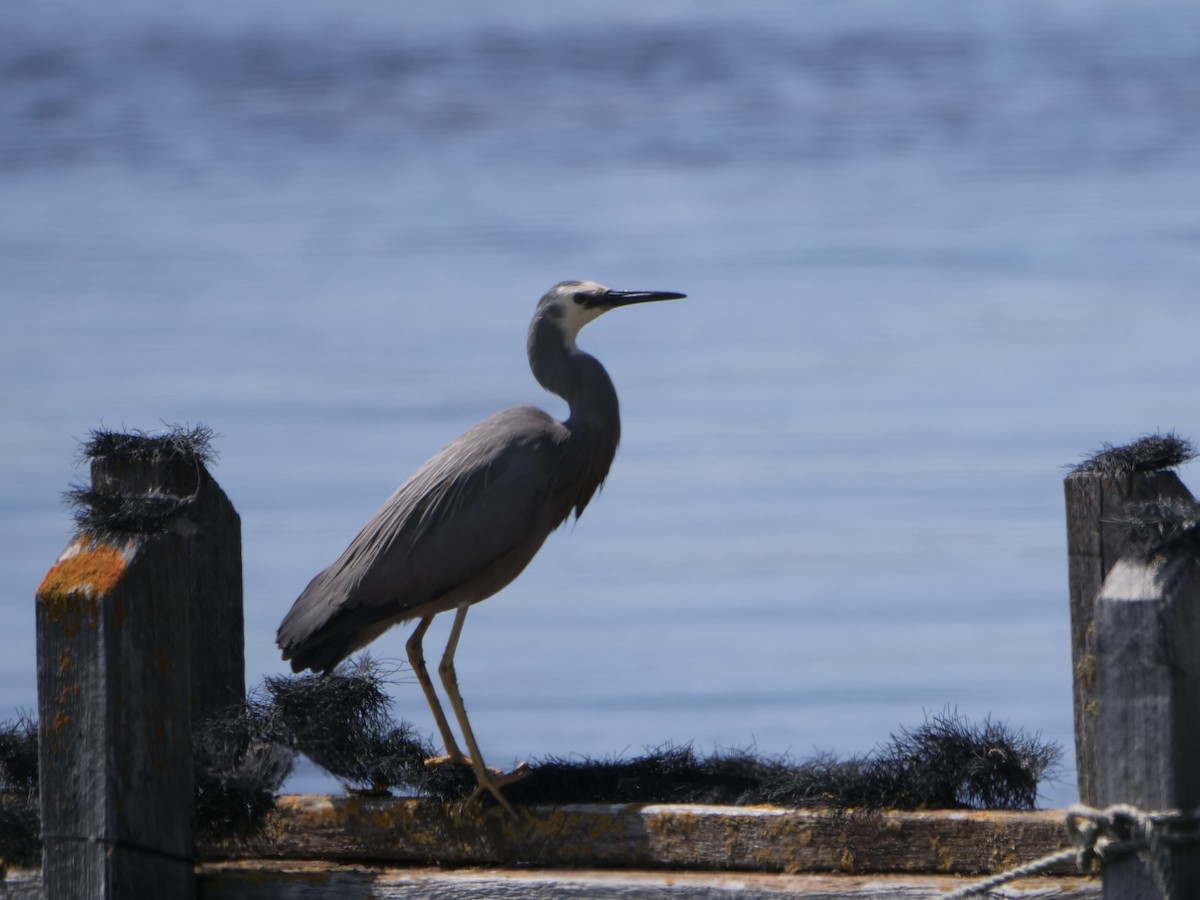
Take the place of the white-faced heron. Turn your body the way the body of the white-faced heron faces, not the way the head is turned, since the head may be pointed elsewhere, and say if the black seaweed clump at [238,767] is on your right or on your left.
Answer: on your right

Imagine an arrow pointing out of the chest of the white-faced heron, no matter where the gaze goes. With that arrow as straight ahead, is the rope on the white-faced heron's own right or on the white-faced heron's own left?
on the white-faced heron's own right

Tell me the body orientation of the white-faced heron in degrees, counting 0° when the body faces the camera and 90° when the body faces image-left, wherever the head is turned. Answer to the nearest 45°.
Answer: approximately 270°

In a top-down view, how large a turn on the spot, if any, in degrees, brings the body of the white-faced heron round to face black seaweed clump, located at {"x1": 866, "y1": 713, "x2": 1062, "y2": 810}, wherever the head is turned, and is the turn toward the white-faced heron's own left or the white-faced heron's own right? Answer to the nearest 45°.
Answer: approximately 45° to the white-faced heron's own right
